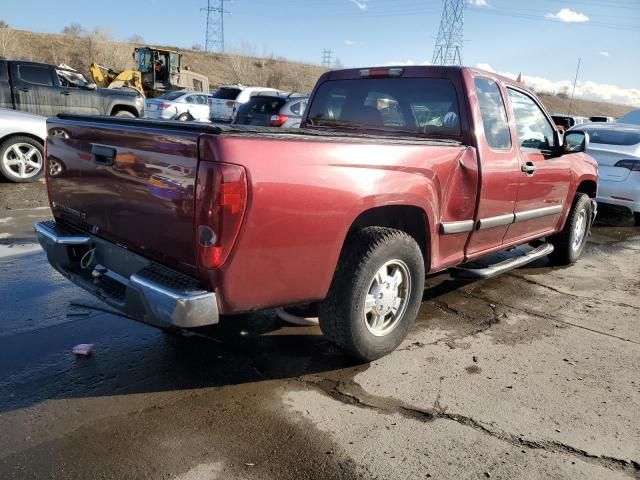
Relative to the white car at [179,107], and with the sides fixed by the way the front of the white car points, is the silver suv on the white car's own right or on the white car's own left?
on the white car's own right

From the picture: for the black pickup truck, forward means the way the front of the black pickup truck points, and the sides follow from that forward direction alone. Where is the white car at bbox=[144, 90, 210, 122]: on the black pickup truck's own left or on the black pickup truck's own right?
on the black pickup truck's own left

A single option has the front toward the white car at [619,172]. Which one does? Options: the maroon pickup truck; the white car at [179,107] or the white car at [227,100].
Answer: the maroon pickup truck

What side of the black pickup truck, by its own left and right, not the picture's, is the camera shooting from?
right

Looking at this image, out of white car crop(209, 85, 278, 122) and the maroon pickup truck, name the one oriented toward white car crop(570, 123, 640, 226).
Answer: the maroon pickup truck

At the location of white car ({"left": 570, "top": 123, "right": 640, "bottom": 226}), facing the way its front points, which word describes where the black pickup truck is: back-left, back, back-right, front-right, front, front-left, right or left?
back-left

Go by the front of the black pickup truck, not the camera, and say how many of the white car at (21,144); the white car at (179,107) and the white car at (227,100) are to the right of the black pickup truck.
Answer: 1

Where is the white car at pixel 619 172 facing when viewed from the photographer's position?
facing away from the viewer and to the right of the viewer

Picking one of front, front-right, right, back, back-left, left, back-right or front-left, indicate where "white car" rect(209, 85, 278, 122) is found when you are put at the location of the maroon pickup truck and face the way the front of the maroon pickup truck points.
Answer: front-left

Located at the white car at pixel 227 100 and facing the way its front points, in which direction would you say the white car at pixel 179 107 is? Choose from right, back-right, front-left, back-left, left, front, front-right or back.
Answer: left

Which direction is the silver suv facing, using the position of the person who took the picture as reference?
facing away from the viewer and to the right of the viewer

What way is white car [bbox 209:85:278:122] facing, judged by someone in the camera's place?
facing away from the viewer and to the right of the viewer

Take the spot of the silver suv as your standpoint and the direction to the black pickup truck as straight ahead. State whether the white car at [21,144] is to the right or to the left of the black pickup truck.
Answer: left
